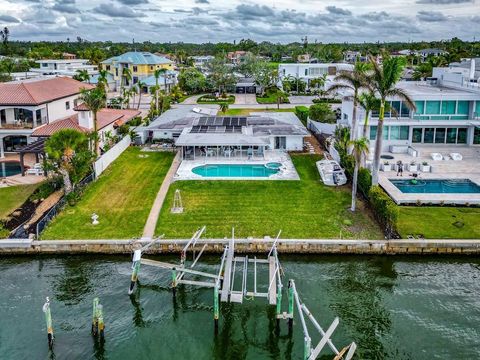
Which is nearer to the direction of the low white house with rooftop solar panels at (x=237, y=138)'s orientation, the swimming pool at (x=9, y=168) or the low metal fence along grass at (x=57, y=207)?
the low metal fence along grass

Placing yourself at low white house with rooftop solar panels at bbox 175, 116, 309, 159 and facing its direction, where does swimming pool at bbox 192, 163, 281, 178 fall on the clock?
The swimming pool is roughly at 6 o'clock from the low white house with rooftop solar panels.

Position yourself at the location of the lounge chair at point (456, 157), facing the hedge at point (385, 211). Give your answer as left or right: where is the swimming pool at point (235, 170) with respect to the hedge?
right

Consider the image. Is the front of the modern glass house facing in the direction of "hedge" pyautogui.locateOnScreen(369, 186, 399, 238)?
yes

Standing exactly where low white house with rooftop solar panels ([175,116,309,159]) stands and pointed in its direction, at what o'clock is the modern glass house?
The modern glass house is roughly at 3 o'clock from the low white house with rooftop solar panels.

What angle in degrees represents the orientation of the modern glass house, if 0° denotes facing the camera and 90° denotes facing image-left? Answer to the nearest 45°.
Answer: approximately 0°

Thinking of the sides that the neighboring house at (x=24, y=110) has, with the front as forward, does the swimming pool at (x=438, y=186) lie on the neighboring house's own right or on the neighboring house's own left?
on the neighboring house's own left
